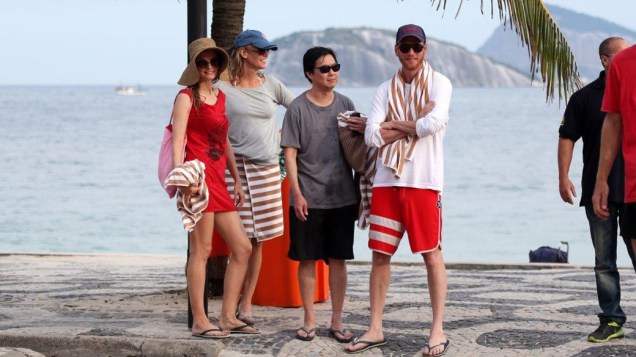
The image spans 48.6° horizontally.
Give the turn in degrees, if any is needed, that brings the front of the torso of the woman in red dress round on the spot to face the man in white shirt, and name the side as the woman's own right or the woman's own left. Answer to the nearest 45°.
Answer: approximately 45° to the woman's own left

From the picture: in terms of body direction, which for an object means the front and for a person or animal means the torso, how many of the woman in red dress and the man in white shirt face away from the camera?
0

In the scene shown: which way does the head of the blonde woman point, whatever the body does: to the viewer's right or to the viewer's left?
to the viewer's right

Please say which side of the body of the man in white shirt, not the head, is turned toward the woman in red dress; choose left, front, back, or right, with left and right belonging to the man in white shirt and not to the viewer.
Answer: right

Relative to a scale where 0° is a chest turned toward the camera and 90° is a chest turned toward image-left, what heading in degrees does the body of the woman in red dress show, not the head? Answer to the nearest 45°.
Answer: approximately 315°

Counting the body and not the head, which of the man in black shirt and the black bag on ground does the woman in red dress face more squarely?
the man in black shirt

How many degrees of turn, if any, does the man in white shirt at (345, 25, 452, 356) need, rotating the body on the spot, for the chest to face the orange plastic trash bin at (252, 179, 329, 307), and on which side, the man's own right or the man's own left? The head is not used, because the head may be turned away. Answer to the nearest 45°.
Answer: approximately 135° to the man's own right

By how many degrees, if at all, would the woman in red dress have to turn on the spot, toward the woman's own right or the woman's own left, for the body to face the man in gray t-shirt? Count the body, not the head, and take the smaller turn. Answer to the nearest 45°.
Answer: approximately 45° to the woman's own left

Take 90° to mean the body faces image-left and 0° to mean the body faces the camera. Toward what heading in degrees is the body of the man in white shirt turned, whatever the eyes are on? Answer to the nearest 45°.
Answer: approximately 0°
